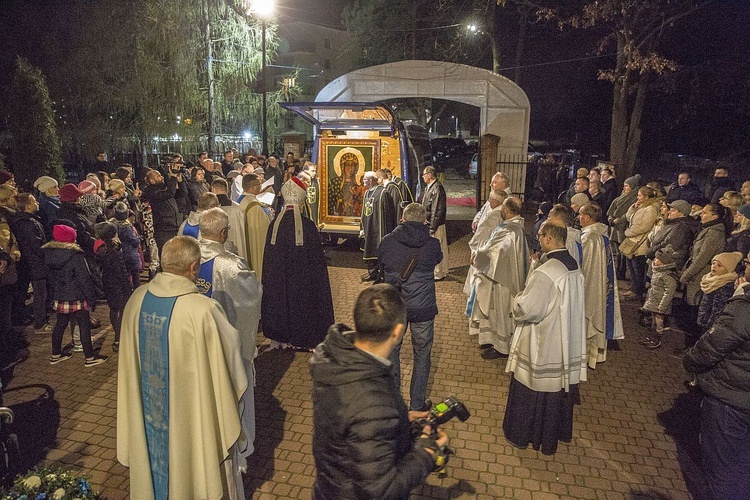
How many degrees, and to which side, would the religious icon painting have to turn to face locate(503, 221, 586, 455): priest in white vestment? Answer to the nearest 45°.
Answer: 0° — it already faces them

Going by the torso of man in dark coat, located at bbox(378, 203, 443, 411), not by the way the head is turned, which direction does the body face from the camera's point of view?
away from the camera

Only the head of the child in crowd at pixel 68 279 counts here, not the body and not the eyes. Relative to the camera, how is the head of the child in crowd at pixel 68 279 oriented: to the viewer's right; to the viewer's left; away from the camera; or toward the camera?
away from the camera

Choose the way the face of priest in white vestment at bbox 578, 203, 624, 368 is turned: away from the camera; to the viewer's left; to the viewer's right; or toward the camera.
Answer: to the viewer's left

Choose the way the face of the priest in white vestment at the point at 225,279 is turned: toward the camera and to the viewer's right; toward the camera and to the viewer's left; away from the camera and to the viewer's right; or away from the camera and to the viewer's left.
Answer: away from the camera and to the viewer's right

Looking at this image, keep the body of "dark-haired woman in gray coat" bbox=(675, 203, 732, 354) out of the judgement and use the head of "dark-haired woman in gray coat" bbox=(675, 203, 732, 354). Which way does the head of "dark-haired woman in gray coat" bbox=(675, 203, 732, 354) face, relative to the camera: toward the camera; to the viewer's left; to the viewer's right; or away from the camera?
to the viewer's left

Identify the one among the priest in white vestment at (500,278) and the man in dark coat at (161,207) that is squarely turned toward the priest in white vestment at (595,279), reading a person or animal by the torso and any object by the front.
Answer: the man in dark coat
